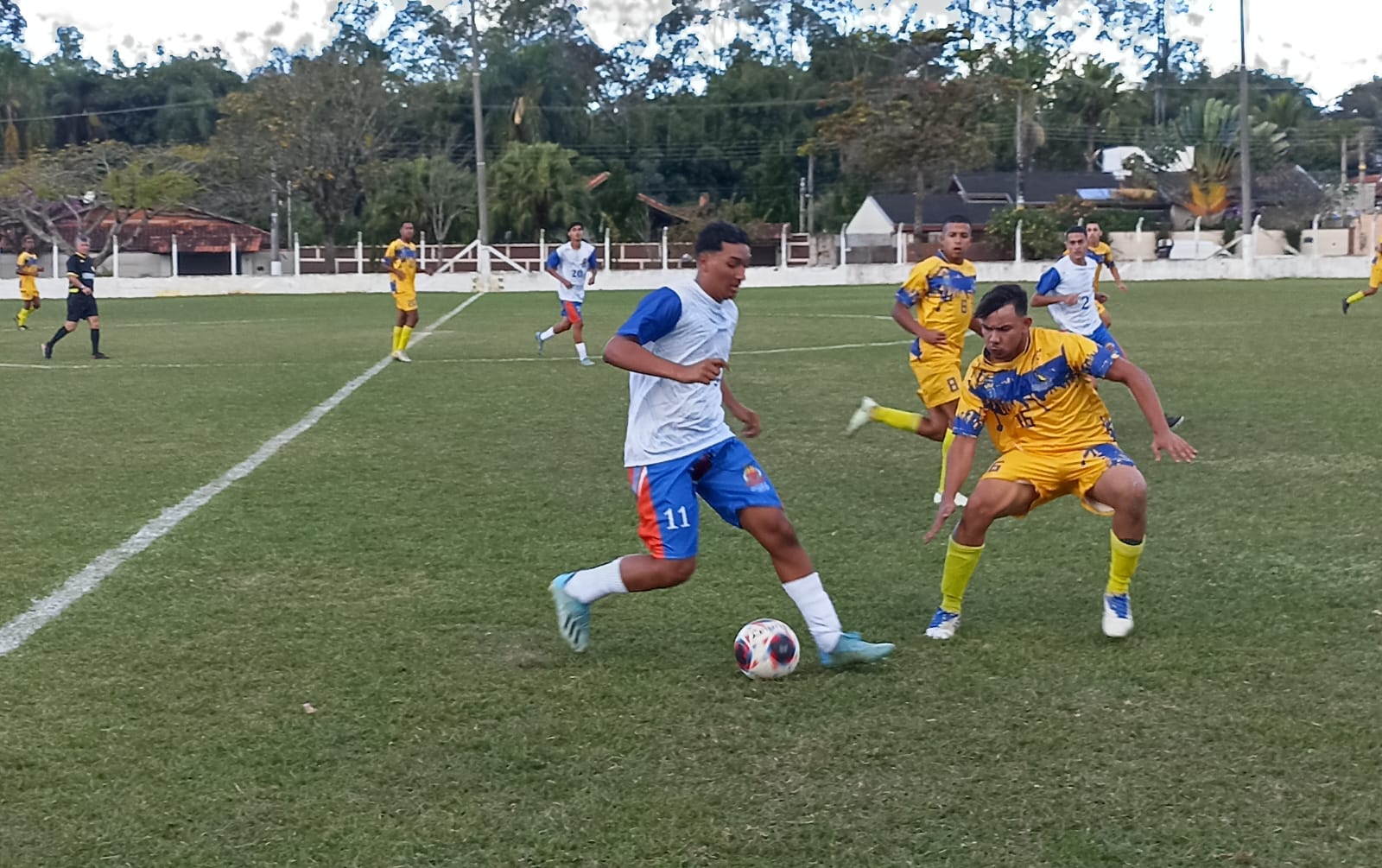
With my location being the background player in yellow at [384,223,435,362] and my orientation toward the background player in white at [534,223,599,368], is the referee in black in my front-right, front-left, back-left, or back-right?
back-left

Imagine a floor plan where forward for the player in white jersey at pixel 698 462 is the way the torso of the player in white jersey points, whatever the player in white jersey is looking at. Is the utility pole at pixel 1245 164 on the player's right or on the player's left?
on the player's left

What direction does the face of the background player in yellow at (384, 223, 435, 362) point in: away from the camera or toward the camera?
toward the camera

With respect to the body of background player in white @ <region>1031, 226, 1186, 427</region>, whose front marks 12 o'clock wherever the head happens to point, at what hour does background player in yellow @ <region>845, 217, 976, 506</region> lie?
The background player in yellow is roughly at 2 o'clock from the background player in white.

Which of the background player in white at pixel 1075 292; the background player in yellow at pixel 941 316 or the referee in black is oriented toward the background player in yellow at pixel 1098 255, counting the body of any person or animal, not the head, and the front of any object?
the referee in black

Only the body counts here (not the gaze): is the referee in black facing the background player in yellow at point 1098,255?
yes

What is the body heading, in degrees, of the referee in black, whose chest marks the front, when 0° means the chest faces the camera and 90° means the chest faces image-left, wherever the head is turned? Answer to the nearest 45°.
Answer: approximately 315°

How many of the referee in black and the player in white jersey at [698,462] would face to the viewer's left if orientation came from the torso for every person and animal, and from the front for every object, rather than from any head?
0

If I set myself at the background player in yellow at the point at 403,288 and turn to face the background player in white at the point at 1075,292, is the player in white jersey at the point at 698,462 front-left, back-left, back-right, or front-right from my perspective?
front-right

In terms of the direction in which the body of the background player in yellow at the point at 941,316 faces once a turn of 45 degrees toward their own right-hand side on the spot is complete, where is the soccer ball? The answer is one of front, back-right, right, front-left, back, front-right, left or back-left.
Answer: front

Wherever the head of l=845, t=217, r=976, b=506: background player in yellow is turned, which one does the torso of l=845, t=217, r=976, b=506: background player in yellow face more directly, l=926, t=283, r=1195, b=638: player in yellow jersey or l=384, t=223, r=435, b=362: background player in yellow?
the player in yellow jersey
